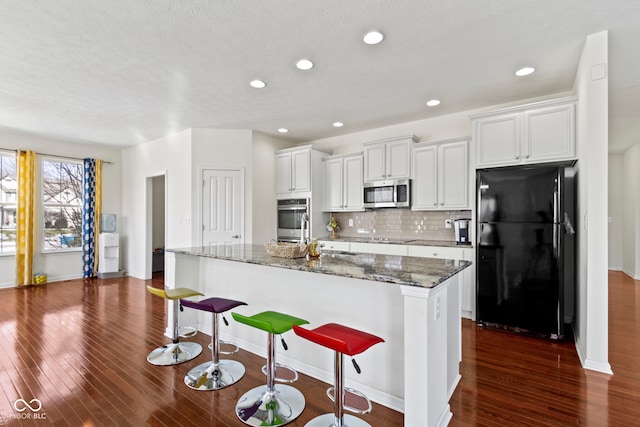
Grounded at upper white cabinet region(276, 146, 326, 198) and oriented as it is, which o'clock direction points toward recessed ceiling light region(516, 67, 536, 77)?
The recessed ceiling light is roughly at 9 o'clock from the upper white cabinet.

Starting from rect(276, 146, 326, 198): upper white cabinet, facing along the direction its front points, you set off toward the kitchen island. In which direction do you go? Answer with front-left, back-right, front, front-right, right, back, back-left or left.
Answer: front-left

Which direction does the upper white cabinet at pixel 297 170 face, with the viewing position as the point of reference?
facing the viewer and to the left of the viewer

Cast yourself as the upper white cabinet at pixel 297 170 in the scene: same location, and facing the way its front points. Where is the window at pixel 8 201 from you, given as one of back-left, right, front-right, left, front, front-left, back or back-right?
front-right

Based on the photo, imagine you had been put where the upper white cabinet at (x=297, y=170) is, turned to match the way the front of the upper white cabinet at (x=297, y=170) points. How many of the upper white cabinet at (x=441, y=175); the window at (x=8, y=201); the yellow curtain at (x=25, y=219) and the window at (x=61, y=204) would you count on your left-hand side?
1

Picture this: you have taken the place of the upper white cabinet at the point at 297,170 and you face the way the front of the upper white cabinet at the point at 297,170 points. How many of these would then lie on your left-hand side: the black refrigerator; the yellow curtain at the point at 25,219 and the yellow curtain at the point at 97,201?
1

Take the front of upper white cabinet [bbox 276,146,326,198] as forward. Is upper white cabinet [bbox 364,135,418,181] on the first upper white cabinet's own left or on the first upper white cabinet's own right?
on the first upper white cabinet's own left

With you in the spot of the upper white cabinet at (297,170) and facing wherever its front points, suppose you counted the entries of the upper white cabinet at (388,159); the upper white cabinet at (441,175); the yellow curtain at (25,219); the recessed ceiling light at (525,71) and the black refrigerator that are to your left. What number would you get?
4

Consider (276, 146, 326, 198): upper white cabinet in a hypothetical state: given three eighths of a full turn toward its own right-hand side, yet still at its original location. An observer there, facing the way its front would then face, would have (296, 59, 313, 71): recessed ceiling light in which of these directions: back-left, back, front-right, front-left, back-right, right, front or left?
back

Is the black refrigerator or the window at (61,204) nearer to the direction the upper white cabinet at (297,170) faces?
the window

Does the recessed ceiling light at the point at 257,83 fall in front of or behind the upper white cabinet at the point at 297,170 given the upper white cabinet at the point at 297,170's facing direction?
in front

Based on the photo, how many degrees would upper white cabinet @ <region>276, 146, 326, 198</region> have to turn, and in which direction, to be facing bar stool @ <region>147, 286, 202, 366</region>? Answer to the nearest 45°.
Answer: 0° — it already faces it

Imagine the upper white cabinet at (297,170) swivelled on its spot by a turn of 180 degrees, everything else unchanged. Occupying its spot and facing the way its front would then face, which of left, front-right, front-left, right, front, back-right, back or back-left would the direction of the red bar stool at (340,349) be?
back-right

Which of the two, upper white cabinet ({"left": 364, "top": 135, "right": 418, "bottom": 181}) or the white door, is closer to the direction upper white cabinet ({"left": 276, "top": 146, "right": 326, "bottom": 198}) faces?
the white door
